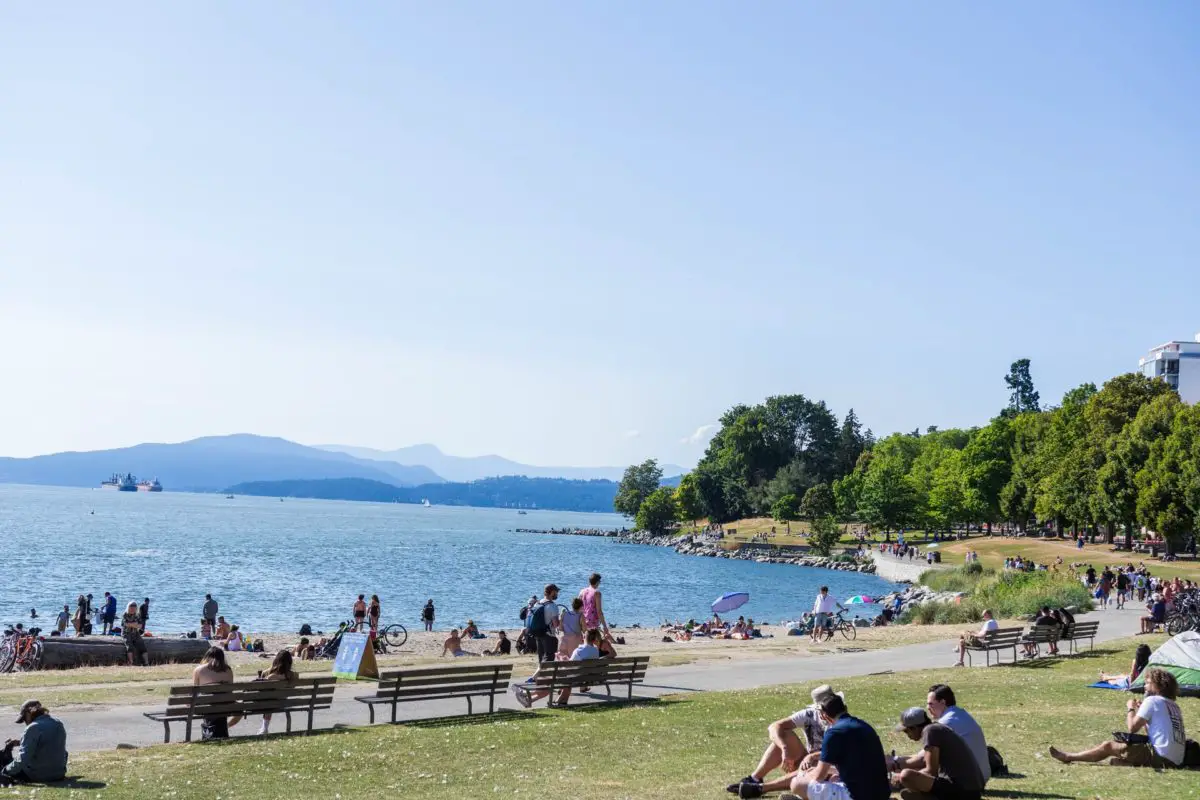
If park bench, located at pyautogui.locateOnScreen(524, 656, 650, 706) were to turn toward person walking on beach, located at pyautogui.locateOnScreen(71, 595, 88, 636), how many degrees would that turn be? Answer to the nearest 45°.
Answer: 0° — it already faces them

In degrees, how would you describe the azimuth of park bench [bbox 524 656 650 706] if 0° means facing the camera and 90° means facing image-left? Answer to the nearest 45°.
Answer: approximately 135°

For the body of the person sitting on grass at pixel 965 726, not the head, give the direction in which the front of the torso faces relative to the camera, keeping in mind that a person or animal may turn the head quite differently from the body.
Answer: to the viewer's left

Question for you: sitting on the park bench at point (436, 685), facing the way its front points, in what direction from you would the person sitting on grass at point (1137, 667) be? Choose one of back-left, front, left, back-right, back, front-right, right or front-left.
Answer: back-right

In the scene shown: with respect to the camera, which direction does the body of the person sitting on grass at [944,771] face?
to the viewer's left

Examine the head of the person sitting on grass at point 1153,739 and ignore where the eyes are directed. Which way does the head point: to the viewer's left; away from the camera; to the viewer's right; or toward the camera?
to the viewer's left

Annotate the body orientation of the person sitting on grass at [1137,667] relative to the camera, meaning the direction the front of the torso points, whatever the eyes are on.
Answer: to the viewer's left

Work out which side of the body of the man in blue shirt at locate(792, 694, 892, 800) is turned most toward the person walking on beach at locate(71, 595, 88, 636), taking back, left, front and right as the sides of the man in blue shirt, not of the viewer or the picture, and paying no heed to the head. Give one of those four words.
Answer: front

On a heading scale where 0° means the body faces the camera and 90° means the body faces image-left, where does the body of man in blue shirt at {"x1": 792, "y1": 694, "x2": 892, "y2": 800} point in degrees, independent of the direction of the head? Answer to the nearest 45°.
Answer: approximately 135°
